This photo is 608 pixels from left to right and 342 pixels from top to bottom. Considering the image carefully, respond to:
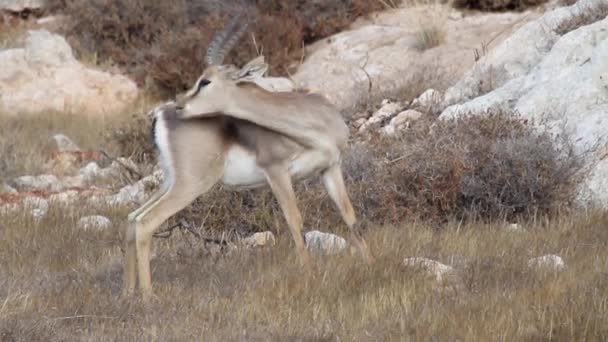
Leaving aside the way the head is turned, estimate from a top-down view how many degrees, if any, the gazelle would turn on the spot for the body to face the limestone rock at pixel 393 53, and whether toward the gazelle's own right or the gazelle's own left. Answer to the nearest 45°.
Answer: approximately 90° to the gazelle's own left

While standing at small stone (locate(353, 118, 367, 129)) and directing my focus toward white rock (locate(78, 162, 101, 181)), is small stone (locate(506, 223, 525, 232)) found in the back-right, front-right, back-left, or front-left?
front-left

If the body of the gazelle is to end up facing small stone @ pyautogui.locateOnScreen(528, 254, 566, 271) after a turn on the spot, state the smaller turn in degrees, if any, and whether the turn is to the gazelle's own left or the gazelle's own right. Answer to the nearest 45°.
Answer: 0° — it already faces it

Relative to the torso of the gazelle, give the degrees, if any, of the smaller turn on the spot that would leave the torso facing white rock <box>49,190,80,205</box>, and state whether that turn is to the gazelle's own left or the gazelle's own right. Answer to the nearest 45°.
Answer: approximately 135° to the gazelle's own left

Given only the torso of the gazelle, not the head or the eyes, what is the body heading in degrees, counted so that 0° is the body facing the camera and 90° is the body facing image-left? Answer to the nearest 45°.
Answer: approximately 270°

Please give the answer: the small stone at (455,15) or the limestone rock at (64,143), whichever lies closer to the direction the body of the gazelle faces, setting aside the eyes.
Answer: the small stone

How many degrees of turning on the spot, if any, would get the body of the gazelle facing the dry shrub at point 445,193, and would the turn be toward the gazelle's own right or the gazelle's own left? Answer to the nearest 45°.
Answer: approximately 45° to the gazelle's own left
